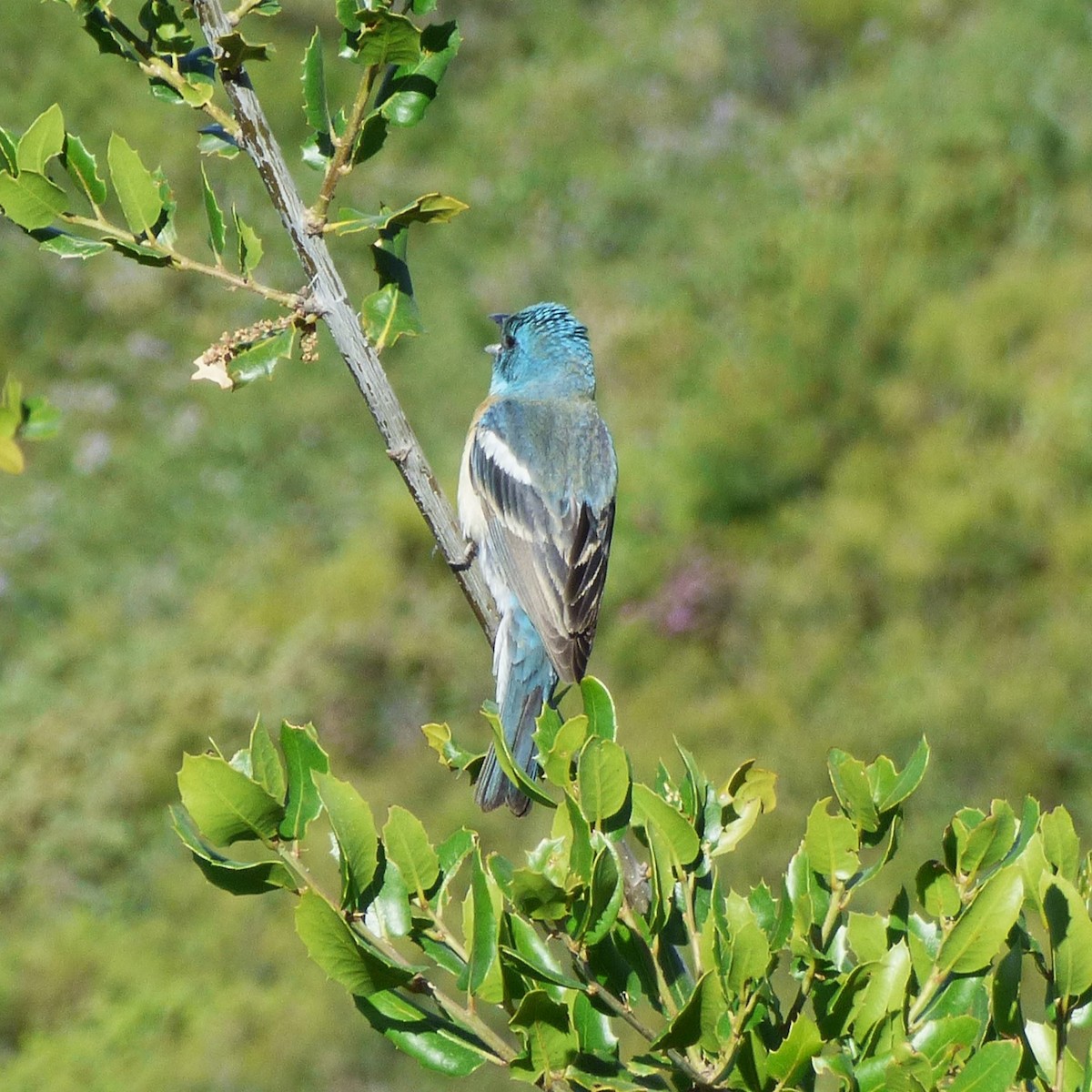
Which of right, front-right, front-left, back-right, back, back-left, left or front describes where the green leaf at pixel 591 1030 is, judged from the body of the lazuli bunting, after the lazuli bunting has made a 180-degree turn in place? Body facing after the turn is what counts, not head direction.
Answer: front-right

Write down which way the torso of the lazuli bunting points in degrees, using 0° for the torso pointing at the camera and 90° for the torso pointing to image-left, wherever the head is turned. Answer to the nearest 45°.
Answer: approximately 135°

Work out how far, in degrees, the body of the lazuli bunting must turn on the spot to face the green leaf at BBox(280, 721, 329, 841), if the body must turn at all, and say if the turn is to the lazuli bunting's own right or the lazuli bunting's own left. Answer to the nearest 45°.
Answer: approximately 135° to the lazuli bunting's own left

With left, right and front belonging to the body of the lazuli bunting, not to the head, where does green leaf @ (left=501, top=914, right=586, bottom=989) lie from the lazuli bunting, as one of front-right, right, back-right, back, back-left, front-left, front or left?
back-left

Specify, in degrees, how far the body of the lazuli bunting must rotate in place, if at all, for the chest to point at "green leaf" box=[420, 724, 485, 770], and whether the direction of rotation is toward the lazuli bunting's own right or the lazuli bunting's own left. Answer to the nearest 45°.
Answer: approximately 135° to the lazuli bunting's own left

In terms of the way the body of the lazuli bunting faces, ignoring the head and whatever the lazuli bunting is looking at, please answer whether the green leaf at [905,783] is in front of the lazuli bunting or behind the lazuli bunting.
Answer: behind
